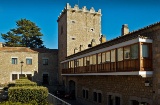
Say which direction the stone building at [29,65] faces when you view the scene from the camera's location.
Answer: facing the viewer

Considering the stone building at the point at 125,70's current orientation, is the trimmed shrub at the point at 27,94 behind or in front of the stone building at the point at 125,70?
in front

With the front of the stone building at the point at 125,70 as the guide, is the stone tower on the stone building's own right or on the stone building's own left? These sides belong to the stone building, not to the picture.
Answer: on the stone building's own right

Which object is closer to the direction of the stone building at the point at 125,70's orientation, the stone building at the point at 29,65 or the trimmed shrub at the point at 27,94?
the trimmed shrub

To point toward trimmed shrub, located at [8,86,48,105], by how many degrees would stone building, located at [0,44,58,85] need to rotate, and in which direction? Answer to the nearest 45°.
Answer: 0° — it already faces it

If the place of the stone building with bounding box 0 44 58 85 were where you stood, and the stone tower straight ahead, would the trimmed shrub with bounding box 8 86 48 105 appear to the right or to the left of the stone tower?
right

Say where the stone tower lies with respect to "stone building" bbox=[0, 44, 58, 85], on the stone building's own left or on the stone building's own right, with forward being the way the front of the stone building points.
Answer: on the stone building's own left

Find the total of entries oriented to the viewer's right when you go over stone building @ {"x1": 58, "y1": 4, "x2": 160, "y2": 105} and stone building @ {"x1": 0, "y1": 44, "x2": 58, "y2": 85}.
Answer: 0

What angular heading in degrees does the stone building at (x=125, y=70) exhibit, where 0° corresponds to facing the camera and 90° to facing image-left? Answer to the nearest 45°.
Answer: approximately 45°

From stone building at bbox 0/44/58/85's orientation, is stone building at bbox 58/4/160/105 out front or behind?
out front
